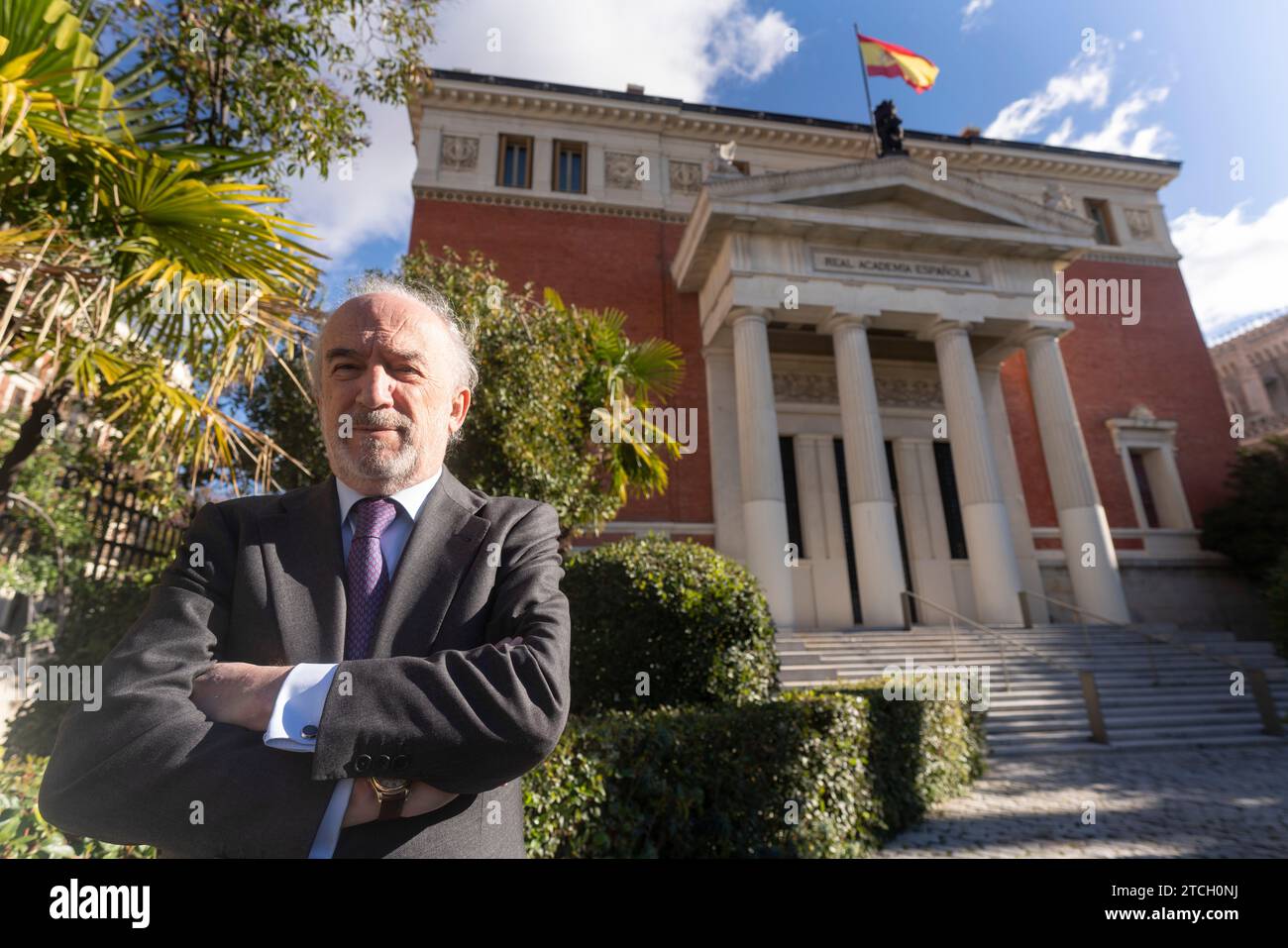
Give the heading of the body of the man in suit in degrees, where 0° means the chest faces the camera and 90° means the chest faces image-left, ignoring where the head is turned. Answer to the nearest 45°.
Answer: approximately 0°

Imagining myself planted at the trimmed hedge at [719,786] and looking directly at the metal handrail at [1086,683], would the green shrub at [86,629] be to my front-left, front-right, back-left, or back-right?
back-left

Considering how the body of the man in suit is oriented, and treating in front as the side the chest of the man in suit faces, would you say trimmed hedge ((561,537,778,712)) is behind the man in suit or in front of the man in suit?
behind

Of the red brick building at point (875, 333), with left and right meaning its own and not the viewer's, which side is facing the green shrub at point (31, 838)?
front

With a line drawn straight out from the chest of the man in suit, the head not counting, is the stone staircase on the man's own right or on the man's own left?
on the man's own left

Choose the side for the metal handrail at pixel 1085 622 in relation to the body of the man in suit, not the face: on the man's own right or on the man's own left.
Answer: on the man's own left

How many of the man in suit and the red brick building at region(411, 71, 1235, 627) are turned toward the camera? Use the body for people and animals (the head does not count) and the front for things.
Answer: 2

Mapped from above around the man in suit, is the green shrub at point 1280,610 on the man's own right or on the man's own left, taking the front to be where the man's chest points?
on the man's own left

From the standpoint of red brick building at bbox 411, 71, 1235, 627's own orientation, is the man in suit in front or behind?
in front

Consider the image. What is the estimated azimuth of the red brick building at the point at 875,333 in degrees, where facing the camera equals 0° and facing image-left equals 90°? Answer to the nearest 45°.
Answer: approximately 0°
